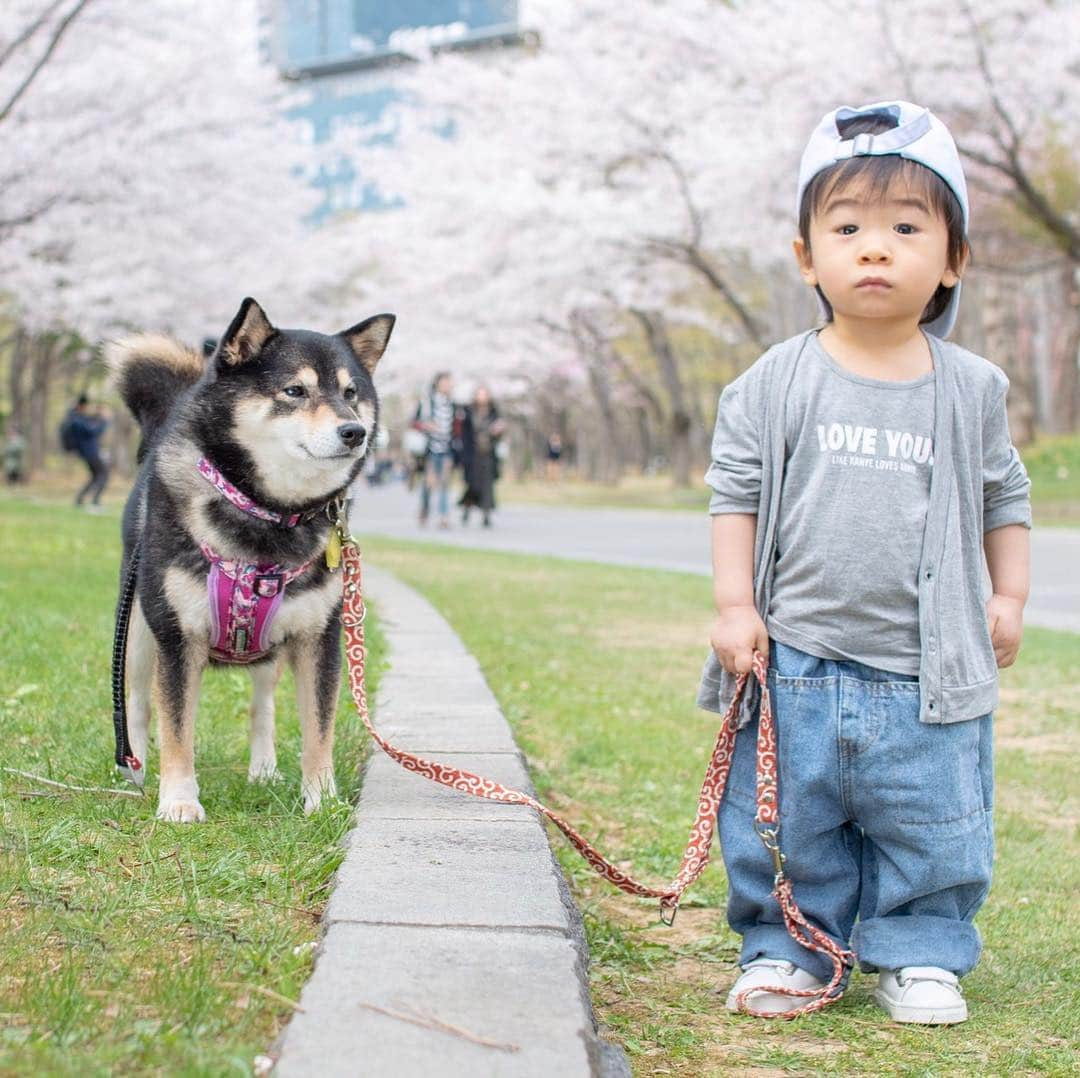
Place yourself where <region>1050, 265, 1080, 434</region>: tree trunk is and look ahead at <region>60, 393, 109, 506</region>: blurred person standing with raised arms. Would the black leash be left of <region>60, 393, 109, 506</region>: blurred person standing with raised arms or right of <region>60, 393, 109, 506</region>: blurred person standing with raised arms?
left

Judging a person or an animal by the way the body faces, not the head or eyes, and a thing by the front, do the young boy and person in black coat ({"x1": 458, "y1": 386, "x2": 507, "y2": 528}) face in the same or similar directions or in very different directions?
same or similar directions

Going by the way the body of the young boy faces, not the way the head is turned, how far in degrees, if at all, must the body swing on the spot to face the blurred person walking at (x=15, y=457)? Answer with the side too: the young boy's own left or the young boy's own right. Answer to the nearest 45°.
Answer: approximately 135° to the young boy's own right

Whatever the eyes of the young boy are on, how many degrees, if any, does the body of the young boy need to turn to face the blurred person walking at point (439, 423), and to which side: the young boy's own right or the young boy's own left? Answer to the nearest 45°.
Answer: approximately 180°

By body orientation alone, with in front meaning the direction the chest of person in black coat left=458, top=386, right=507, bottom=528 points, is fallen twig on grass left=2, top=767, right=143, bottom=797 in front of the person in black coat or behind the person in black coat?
in front

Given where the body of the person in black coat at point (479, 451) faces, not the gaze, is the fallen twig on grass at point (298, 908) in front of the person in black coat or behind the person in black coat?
in front

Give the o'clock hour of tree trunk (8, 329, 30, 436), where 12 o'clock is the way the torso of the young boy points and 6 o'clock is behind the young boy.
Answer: The tree trunk is roughly at 5 o'clock from the young boy.

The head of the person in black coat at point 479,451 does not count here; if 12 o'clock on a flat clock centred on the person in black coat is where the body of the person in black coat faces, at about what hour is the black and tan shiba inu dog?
The black and tan shiba inu dog is roughly at 12 o'clock from the person in black coat.

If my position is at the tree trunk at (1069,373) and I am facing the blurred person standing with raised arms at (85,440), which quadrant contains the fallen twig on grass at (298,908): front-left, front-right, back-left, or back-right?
front-left

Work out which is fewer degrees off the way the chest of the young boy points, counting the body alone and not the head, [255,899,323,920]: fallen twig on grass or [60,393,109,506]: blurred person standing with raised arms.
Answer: the fallen twig on grass

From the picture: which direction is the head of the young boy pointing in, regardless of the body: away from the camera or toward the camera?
toward the camera

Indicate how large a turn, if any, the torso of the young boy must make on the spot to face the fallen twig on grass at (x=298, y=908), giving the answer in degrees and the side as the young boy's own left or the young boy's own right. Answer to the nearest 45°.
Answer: approximately 45° to the young boy's own right

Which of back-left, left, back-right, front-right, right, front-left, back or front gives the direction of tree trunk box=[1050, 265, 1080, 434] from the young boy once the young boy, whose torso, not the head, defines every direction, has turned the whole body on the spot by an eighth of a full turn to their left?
back-left

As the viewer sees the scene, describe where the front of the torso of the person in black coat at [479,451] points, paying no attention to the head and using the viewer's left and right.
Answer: facing the viewer

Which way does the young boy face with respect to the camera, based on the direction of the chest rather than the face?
toward the camera

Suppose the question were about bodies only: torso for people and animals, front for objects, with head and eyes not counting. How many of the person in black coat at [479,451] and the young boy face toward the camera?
2

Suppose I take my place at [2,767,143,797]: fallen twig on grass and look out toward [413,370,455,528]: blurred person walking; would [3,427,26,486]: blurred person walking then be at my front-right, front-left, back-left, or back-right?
front-left

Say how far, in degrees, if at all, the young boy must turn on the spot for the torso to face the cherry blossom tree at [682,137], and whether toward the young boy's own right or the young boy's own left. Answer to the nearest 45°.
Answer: approximately 180°
